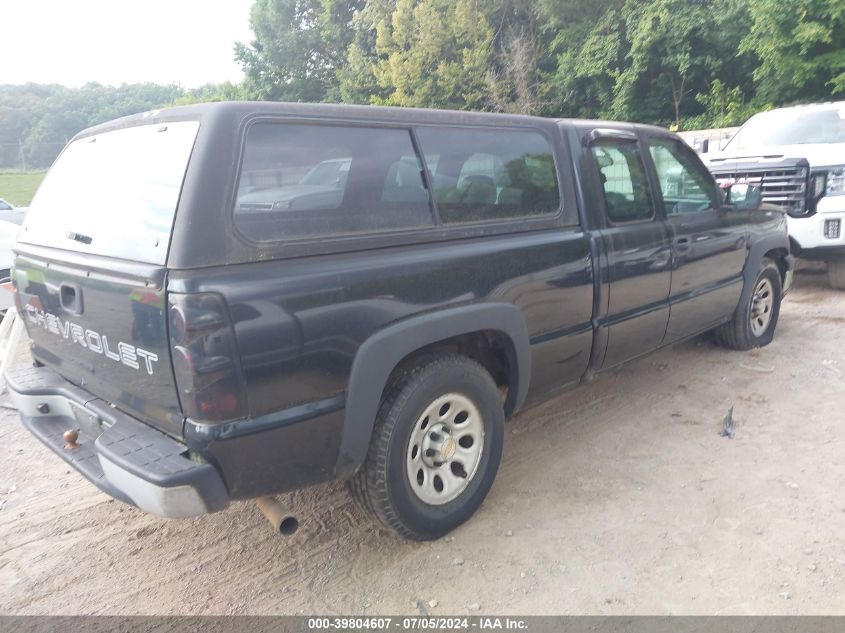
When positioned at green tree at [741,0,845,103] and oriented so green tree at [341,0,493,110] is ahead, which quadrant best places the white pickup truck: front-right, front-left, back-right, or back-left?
back-left

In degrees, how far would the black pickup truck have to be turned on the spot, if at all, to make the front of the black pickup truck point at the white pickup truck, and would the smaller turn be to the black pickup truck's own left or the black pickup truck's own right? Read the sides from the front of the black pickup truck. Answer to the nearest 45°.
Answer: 0° — it already faces it

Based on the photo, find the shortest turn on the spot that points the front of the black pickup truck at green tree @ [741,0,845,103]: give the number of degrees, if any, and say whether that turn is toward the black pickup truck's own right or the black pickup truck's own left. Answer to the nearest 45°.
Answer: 0° — it already faces it

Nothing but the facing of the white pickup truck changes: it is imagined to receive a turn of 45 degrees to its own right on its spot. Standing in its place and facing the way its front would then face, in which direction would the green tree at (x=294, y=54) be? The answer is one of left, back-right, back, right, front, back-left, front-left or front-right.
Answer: front-right

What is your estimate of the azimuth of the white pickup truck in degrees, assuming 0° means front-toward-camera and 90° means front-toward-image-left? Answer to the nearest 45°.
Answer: approximately 45°

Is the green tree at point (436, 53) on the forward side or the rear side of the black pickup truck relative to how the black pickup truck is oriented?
on the forward side

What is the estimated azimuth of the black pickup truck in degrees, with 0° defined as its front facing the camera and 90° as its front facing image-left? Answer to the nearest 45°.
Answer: approximately 225°
